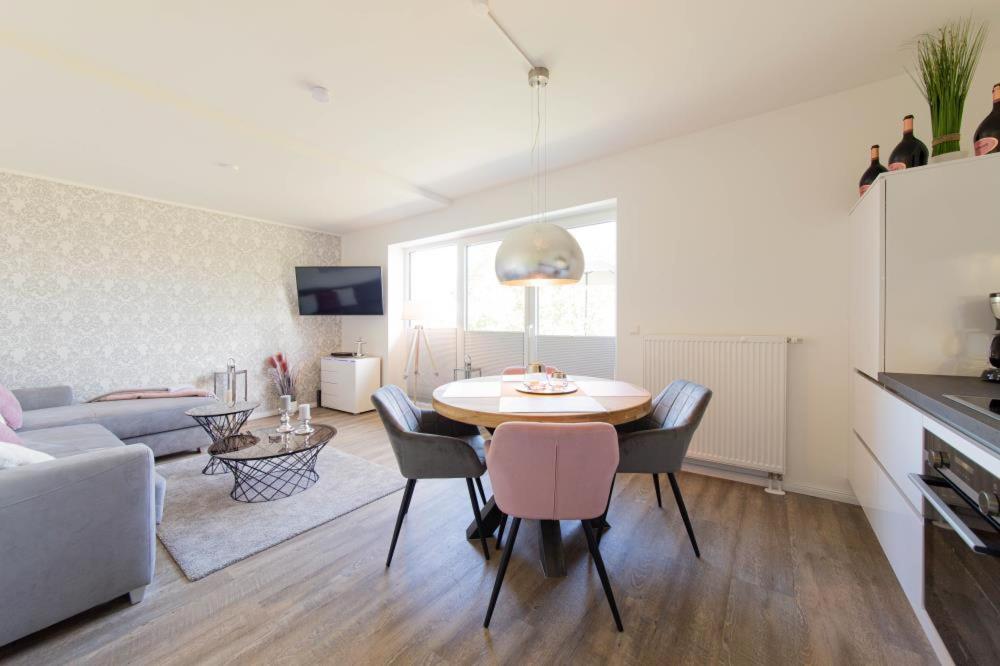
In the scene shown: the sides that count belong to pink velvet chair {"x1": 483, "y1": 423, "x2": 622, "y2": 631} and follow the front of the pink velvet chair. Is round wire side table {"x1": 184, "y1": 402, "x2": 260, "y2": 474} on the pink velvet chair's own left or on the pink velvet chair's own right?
on the pink velvet chair's own left

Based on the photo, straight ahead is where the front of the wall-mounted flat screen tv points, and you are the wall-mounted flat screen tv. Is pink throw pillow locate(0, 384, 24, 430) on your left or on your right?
on your right

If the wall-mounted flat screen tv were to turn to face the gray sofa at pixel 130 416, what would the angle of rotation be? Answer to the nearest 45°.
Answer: approximately 45° to its right

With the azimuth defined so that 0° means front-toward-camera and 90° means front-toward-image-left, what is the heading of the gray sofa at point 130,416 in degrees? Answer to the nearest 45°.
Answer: approximately 315°

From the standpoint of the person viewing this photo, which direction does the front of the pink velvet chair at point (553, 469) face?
facing away from the viewer

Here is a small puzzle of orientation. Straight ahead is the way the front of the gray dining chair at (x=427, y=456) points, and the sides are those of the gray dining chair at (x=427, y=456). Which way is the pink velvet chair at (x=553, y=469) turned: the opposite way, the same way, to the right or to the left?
to the left

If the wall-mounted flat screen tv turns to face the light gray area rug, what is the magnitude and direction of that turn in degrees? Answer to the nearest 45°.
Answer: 0° — it already faces it

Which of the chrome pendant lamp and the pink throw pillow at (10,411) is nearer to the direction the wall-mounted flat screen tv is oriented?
the chrome pendant lamp

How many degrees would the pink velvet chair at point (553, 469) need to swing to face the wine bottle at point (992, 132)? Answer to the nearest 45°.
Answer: approximately 90° to its right

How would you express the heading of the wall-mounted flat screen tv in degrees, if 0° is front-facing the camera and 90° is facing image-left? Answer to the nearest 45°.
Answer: approximately 0°
